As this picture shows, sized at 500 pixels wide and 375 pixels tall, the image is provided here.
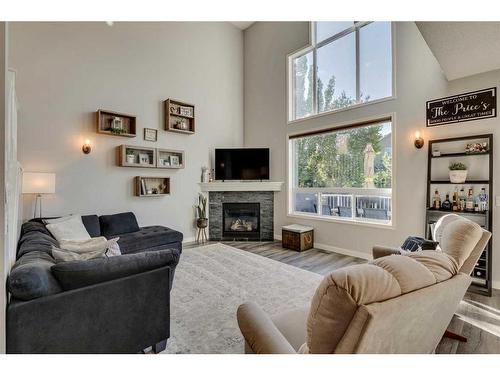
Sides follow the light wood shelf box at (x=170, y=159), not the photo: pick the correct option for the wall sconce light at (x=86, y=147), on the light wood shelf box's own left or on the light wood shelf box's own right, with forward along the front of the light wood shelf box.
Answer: on the light wood shelf box's own right

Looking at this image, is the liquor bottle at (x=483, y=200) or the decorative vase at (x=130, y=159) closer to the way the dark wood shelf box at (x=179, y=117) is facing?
the liquor bottle

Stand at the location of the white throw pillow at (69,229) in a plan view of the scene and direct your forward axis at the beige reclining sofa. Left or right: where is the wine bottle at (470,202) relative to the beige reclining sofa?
left

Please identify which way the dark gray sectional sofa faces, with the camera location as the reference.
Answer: facing to the right of the viewer

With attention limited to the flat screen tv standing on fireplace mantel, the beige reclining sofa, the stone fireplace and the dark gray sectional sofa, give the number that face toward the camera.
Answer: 2

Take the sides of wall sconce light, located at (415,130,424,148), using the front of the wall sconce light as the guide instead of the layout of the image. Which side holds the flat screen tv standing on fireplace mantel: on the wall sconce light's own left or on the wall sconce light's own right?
on the wall sconce light's own right
